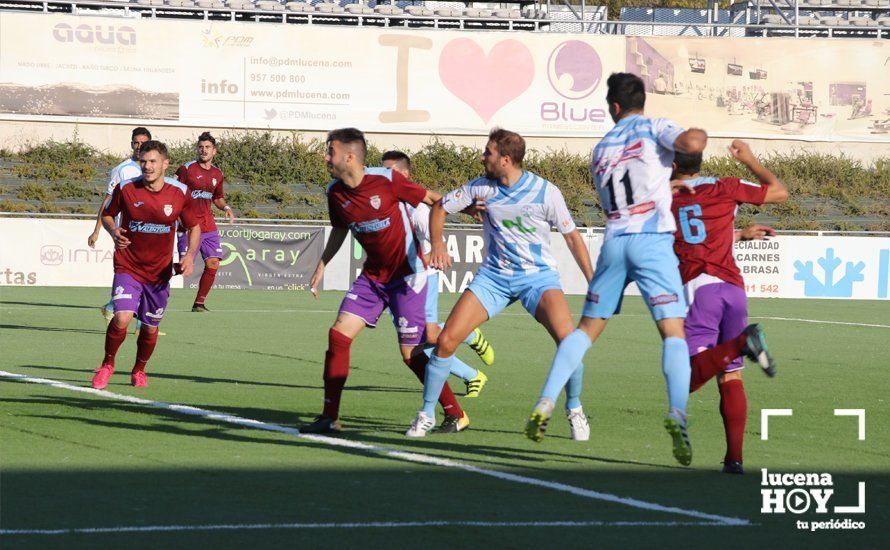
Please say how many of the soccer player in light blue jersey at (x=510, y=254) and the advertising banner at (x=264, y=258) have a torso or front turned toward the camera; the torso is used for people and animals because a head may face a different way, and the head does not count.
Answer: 2

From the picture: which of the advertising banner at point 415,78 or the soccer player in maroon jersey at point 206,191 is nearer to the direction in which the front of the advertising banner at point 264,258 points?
the soccer player in maroon jersey

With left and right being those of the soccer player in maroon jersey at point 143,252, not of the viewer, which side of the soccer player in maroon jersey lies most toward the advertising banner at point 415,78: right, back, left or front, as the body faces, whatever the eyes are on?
back

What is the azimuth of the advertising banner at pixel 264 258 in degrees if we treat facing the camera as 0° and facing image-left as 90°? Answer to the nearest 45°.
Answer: approximately 0°

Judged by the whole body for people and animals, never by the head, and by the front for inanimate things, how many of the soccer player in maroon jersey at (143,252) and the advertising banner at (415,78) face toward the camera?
2

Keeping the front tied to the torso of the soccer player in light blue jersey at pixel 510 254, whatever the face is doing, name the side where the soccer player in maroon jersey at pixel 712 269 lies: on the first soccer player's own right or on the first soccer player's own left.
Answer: on the first soccer player's own left

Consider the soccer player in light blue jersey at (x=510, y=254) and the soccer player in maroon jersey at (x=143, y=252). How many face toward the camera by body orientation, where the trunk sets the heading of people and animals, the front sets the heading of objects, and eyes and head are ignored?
2

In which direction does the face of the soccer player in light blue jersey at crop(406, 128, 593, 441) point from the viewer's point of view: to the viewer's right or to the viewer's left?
to the viewer's left

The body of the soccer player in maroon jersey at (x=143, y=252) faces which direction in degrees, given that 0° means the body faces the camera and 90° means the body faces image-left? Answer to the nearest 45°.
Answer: approximately 0°
